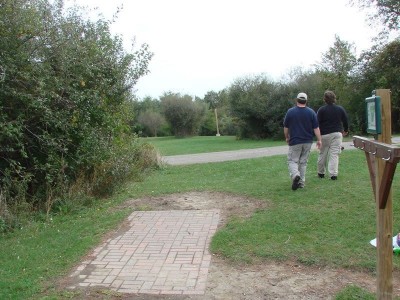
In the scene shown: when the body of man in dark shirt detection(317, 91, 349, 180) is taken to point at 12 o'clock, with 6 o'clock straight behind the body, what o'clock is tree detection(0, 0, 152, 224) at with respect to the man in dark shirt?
The tree is roughly at 8 o'clock from the man in dark shirt.

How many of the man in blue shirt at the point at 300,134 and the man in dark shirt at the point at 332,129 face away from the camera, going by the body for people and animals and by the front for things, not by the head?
2

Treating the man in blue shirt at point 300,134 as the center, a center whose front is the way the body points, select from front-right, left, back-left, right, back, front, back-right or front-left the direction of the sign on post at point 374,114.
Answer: back

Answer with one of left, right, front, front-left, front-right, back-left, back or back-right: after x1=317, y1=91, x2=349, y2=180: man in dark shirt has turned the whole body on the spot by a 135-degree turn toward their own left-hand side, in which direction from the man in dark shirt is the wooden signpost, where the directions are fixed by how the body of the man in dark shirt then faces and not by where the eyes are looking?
front-left

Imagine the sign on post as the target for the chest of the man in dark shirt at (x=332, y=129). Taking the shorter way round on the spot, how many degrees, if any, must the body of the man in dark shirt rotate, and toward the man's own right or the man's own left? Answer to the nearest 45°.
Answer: approximately 180°

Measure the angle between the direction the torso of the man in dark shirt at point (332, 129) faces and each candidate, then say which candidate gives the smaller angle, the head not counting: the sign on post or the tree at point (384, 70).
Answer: the tree

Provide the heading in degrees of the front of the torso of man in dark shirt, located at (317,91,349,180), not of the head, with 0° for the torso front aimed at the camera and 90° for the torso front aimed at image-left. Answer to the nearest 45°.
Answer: approximately 180°

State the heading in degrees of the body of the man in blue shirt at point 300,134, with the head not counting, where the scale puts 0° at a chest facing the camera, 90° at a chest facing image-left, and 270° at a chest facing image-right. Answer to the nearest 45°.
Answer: approximately 180°

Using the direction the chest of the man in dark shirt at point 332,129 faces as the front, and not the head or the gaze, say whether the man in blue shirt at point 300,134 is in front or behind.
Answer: behind

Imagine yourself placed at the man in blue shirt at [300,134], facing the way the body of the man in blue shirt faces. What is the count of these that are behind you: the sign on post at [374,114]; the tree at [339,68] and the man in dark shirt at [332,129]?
1

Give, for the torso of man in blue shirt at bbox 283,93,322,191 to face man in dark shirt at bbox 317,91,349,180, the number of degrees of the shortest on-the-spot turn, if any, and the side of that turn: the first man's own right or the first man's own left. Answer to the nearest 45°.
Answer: approximately 45° to the first man's own right
